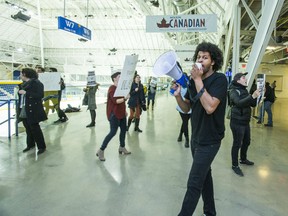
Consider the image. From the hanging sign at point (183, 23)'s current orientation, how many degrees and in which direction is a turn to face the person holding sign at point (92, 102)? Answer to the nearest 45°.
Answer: approximately 90° to its right

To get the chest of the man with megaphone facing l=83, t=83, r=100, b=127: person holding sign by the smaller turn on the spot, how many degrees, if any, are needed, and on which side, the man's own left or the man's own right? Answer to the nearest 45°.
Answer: approximately 90° to the man's own right

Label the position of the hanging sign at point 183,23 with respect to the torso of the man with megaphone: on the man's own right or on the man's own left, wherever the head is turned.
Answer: on the man's own right

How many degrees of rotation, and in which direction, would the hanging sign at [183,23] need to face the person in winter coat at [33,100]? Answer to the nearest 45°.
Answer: approximately 45° to its right

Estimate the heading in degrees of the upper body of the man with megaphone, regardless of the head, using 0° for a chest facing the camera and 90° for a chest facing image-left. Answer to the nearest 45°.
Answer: approximately 45°

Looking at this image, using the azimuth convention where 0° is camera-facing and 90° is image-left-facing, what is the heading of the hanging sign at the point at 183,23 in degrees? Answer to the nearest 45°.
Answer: approximately 0°

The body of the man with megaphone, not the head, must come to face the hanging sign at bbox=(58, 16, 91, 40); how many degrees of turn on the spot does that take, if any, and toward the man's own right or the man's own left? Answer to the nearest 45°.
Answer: approximately 90° to the man's own right

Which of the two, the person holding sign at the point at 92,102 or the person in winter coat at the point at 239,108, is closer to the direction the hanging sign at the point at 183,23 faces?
the person in winter coat
